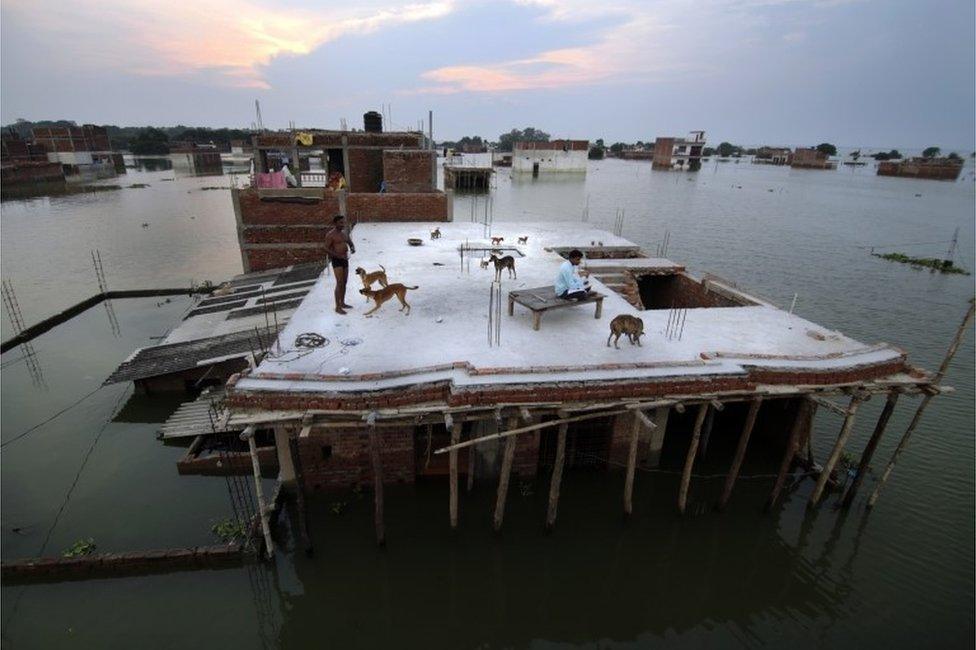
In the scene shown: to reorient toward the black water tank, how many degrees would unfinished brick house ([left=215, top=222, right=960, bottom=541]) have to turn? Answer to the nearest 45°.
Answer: approximately 135° to its right

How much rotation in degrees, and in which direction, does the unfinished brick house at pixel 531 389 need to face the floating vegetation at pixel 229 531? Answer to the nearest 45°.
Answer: approximately 45° to its right

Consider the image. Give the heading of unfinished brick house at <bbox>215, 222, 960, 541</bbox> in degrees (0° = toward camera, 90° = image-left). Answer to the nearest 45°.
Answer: approximately 0°

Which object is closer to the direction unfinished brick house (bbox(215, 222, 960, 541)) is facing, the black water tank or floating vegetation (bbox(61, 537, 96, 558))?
the floating vegetation

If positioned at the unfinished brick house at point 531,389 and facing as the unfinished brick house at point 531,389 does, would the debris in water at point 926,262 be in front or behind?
behind

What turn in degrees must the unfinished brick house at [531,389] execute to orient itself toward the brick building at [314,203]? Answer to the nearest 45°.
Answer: approximately 135° to its right
